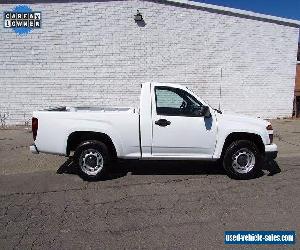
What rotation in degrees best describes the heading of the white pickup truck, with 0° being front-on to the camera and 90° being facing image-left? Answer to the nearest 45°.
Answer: approximately 270°
